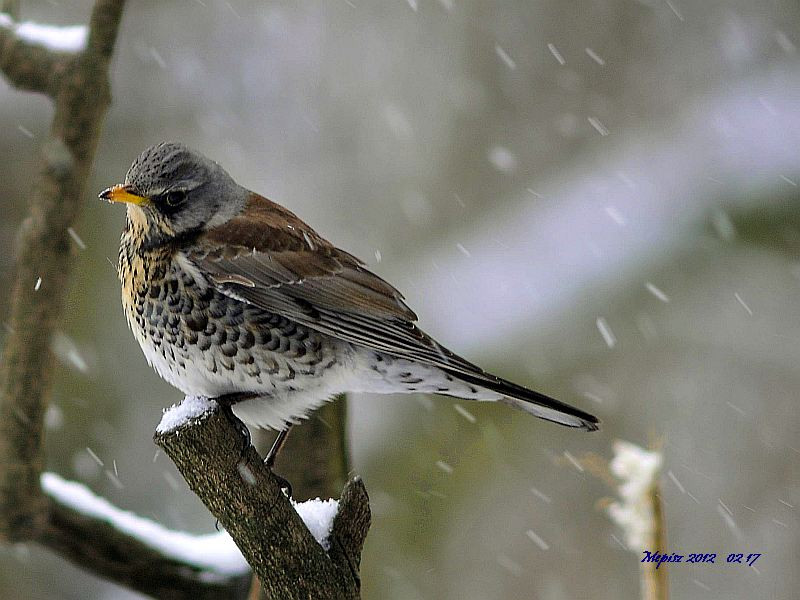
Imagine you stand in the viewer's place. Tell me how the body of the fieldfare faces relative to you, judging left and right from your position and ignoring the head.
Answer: facing to the left of the viewer
